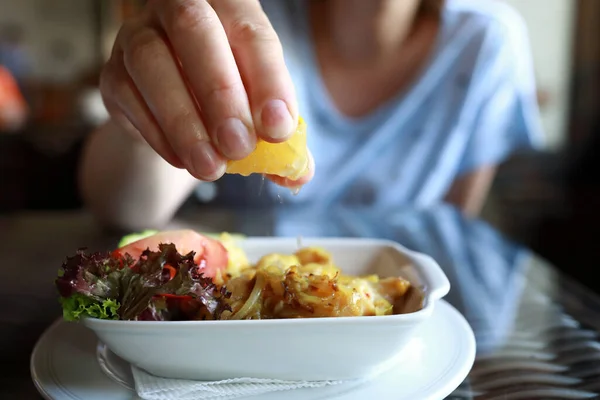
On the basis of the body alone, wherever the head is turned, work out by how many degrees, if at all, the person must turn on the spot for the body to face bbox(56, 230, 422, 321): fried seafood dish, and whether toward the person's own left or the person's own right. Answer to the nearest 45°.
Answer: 0° — they already face it

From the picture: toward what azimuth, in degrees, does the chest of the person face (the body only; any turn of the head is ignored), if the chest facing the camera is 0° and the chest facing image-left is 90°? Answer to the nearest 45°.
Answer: approximately 0°

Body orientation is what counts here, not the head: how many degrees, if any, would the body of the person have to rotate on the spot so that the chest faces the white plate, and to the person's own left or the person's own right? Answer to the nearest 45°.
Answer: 0° — they already face it
